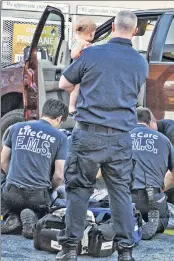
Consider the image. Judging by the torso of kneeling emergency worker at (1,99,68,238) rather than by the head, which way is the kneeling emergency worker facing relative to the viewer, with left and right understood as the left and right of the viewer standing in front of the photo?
facing away from the viewer and to the right of the viewer

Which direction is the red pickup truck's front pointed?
to the viewer's left

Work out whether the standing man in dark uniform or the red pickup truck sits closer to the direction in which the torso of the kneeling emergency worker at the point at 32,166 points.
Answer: the red pickup truck

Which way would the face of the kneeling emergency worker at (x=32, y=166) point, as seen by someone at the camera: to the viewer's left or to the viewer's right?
to the viewer's right

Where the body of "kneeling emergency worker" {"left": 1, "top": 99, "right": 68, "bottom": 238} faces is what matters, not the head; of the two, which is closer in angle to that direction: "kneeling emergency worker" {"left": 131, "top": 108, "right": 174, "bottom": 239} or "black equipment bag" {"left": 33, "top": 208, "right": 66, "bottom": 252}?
the kneeling emergency worker

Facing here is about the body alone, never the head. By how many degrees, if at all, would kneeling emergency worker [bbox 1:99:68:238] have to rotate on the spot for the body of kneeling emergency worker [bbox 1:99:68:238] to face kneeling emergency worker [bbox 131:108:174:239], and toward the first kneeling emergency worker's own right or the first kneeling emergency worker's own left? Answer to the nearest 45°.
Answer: approximately 45° to the first kneeling emergency worker's own right

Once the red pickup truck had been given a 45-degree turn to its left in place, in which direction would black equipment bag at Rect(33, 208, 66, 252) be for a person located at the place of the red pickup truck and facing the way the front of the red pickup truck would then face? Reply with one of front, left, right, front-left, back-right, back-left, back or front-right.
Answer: front-left

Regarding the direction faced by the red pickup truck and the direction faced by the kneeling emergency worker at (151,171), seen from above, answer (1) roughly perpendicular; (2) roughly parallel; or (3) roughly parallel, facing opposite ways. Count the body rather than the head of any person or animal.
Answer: roughly perpendicular

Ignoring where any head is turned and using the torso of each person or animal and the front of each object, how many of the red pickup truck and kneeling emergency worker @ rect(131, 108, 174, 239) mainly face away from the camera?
1

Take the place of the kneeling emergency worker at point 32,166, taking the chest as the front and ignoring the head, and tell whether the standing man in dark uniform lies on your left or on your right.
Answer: on your right

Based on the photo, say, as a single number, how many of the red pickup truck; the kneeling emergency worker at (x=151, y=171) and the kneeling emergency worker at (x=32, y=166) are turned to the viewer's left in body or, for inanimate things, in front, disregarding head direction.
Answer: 1

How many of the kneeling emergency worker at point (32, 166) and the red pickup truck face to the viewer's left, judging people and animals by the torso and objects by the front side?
1

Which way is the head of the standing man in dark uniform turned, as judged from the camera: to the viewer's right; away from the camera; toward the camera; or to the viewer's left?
away from the camera

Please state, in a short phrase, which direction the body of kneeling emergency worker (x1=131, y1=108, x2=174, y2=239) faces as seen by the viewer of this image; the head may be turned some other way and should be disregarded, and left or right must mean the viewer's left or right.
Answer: facing away from the viewer
